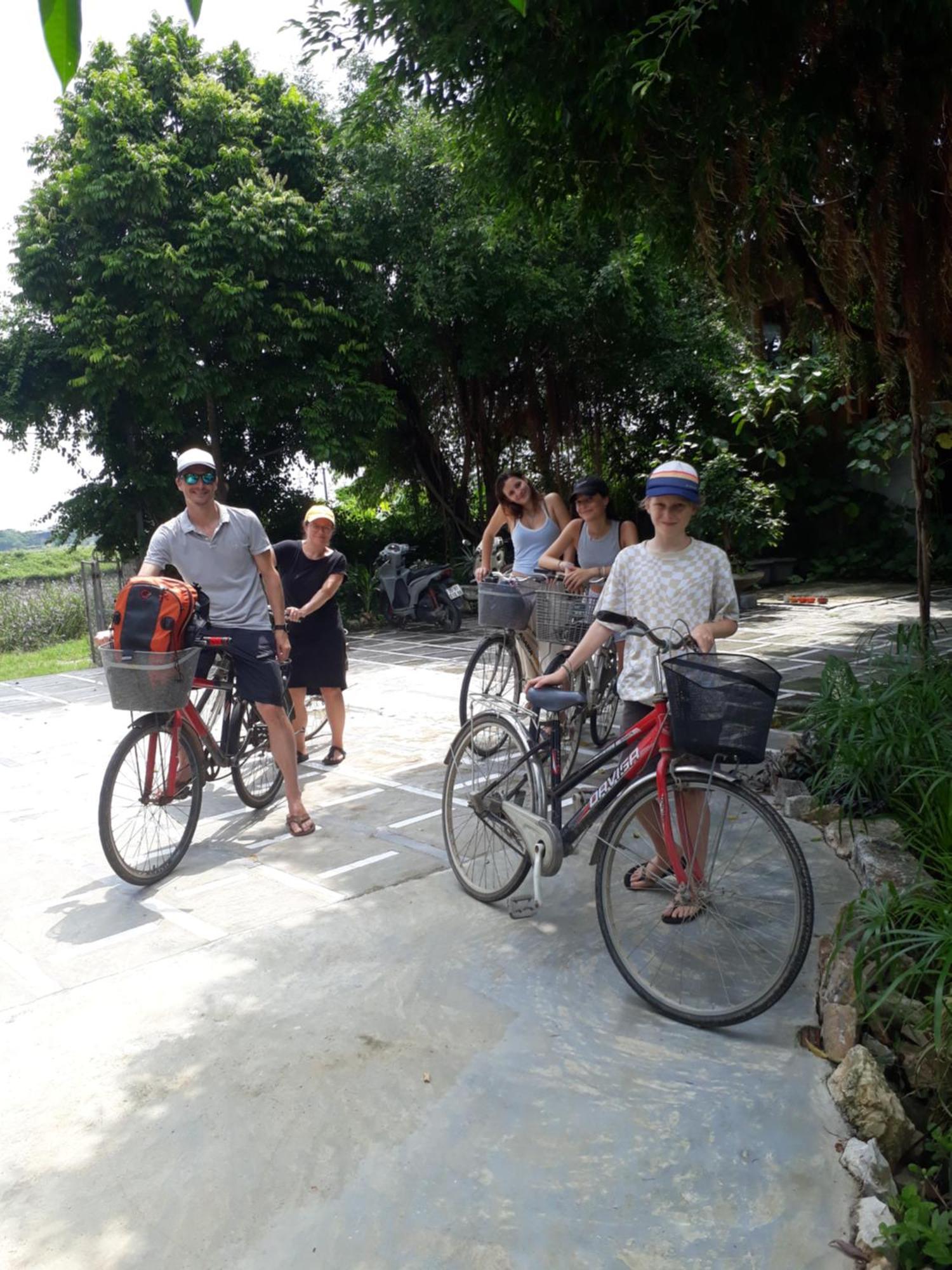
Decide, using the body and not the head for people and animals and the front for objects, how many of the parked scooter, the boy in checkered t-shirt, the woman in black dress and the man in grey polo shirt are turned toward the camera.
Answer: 3

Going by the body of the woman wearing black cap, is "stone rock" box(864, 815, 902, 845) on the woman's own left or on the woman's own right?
on the woman's own left

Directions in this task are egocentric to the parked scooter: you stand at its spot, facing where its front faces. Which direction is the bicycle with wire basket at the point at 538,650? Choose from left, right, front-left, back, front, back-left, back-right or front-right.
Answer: back-left

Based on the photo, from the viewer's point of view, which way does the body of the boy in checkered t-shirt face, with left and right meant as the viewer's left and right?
facing the viewer

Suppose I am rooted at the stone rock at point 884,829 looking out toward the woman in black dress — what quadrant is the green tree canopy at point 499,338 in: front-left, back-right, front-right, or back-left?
front-right

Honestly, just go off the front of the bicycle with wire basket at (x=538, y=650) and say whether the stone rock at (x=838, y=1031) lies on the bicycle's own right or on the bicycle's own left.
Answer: on the bicycle's own left

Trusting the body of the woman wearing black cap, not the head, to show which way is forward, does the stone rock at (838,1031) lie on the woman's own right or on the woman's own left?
on the woman's own left

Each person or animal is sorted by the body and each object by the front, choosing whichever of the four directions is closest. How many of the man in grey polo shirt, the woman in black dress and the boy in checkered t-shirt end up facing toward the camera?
3

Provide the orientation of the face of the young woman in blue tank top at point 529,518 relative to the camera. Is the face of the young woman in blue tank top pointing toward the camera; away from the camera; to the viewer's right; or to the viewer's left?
toward the camera

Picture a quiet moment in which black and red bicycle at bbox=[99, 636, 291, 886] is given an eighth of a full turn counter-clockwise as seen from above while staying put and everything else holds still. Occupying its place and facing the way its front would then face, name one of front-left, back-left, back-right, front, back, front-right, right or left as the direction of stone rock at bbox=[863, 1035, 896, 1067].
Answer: front-left

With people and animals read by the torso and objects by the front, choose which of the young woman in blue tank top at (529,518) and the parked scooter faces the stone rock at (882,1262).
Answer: the young woman in blue tank top

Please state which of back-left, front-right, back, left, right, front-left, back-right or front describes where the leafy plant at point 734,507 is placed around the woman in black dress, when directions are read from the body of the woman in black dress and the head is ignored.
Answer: back-left

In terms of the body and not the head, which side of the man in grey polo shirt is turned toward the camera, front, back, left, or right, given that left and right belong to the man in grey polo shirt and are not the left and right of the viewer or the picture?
front

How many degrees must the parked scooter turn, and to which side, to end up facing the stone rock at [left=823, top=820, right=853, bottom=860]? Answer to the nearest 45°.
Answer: approximately 135° to its left

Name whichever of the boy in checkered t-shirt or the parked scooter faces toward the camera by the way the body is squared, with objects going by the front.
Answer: the boy in checkered t-shirt

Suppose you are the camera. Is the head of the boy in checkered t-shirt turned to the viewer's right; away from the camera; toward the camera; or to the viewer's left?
toward the camera

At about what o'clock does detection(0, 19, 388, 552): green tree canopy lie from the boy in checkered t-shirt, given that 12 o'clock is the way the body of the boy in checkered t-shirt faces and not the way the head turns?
The green tree canopy is roughly at 5 o'clock from the boy in checkered t-shirt.

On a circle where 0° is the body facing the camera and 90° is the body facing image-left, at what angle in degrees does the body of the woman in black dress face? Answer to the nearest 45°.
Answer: approximately 0°

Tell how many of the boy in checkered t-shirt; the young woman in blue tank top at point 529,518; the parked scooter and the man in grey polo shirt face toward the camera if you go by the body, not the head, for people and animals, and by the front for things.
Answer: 3

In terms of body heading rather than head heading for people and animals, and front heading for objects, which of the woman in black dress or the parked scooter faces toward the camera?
the woman in black dress
